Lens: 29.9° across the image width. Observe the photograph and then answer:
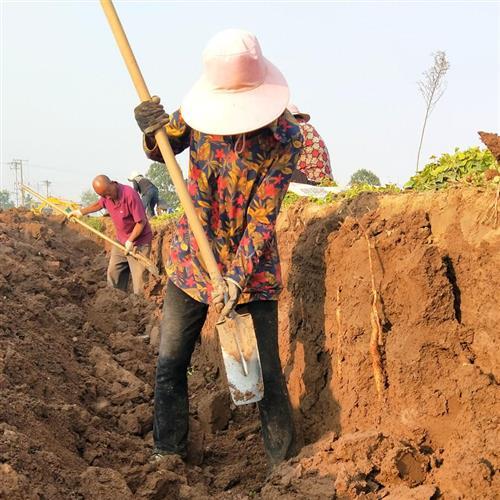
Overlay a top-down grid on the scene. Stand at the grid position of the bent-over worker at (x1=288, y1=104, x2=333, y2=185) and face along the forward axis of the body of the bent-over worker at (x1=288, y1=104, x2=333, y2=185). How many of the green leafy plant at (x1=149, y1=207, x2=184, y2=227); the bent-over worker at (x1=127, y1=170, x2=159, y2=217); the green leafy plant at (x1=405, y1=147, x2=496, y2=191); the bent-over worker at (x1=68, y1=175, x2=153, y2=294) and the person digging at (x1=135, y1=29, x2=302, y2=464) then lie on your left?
2

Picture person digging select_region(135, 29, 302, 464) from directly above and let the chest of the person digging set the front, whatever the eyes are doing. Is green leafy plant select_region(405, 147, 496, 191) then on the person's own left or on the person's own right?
on the person's own left

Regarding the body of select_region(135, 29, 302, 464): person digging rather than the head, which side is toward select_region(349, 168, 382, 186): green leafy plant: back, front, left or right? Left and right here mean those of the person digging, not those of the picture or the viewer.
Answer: back

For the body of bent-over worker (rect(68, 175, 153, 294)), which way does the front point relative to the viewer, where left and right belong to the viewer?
facing the viewer and to the left of the viewer

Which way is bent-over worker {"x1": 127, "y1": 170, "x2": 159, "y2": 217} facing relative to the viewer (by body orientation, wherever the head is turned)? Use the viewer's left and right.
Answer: facing to the left of the viewer

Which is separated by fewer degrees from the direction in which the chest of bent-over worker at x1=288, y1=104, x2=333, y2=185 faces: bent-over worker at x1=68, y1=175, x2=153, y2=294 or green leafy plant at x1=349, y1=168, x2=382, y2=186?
the bent-over worker

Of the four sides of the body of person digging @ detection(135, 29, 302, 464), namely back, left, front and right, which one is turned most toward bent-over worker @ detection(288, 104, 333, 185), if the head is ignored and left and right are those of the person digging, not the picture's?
back

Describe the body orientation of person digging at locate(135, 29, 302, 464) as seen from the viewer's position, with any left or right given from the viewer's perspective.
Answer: facing the viewer

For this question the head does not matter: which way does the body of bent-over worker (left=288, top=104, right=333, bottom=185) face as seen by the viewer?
to the viewer's left

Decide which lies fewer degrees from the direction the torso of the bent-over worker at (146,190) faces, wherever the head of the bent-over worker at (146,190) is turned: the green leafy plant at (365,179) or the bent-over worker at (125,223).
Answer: the bent-over worker

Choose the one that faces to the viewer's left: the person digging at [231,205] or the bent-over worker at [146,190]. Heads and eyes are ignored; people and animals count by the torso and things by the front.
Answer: the bent-over worker

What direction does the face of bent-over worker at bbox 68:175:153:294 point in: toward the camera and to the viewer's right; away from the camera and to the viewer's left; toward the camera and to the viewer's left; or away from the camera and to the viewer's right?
toward the camera and to the viewer's left

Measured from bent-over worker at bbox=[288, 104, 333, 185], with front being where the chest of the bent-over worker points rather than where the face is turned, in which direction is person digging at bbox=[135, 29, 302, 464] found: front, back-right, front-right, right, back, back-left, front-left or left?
left
